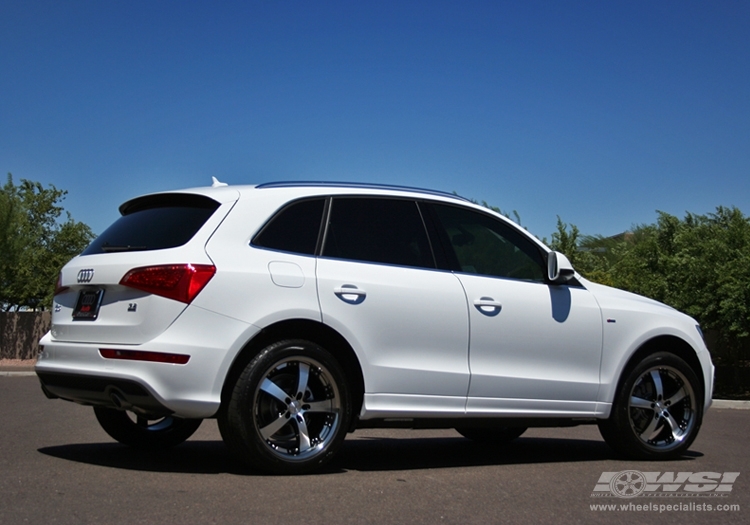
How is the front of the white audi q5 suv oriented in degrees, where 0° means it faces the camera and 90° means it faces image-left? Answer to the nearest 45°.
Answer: approximately 225°

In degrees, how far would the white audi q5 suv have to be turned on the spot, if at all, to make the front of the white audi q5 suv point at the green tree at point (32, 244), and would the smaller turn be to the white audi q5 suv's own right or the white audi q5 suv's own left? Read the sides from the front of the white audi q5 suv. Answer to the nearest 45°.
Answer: approximately 90° to the white audi q5 suv's own left

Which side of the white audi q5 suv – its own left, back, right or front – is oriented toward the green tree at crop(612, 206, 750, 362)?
front

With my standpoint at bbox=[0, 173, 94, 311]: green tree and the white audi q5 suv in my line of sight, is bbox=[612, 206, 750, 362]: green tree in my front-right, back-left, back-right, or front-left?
front-left
